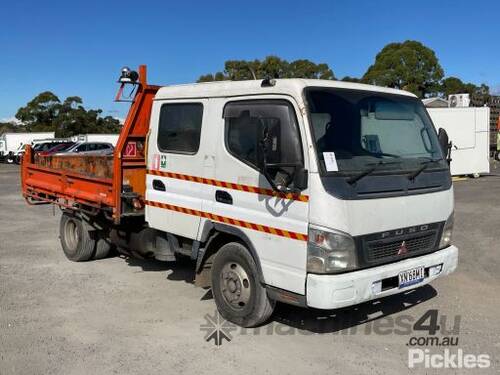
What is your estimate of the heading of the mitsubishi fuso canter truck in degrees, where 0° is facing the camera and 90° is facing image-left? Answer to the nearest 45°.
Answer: approximately 315°
